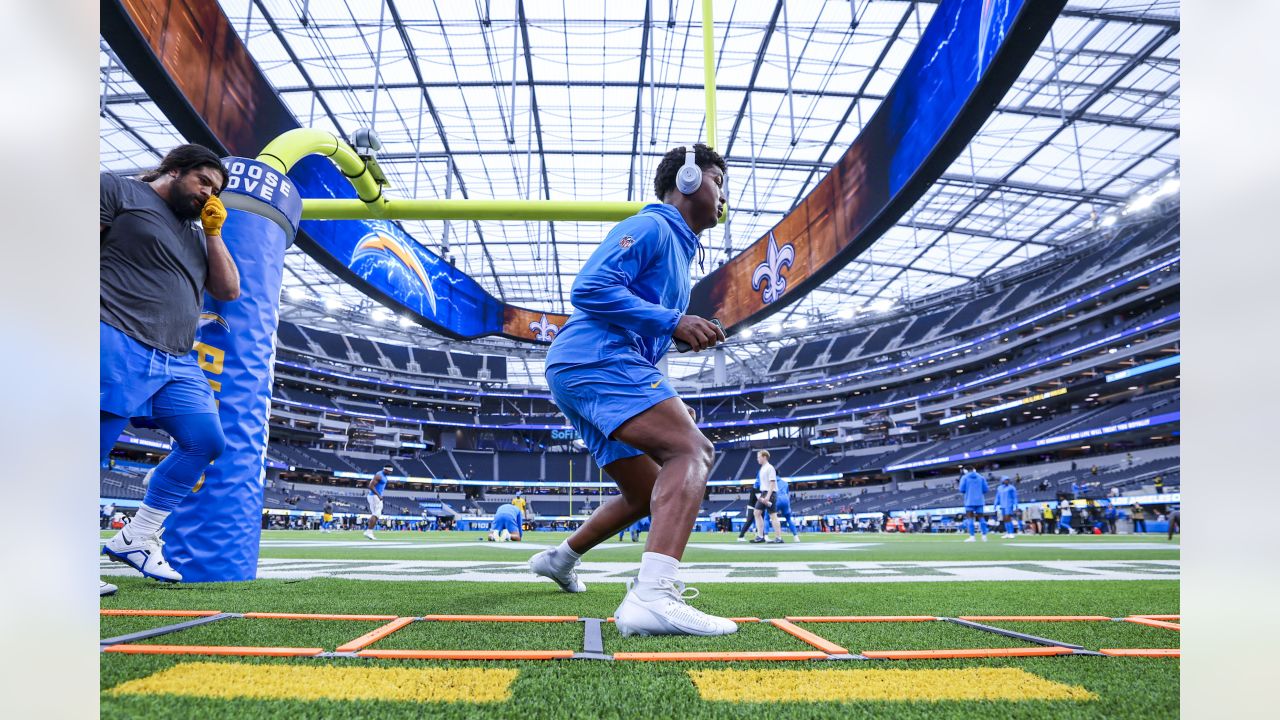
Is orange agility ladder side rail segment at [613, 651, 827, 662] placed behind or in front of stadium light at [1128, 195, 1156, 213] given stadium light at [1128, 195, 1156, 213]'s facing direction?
in front

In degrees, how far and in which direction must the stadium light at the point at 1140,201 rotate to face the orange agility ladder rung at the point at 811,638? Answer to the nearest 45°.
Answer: approximately 45° to its left

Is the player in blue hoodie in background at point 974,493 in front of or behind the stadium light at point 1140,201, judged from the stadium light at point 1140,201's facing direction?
in front

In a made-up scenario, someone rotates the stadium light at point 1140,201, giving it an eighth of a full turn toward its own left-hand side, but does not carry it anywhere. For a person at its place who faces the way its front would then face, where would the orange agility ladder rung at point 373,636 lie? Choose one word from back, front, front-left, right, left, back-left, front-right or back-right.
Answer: front

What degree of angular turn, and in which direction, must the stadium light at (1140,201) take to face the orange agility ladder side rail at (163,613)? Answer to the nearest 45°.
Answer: approximately 45° to its left

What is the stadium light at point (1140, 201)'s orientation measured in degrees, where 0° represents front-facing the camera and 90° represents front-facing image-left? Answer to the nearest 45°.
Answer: approximately 45°

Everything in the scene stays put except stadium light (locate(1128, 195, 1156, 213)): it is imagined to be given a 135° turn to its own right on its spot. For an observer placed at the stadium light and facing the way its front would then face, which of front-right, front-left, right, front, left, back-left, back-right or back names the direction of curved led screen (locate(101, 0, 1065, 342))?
back

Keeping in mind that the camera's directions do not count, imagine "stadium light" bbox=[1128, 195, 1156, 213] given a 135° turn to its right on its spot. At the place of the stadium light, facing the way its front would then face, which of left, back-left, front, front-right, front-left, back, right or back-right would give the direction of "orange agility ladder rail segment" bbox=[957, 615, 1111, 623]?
back
